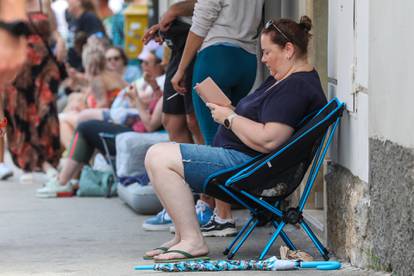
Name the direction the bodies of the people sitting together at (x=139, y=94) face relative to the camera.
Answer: to the viewer's left

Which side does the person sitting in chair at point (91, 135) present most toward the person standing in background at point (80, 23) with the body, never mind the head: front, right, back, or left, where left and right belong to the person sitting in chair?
right

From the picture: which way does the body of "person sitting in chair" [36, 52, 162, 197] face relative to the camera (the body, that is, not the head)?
to the viewer's left

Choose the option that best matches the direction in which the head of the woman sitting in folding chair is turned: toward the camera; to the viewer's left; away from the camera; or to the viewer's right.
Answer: to the viewer's left

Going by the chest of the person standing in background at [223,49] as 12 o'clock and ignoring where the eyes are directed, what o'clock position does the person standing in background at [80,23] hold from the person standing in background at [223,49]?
the person standing in background at [80,23] is roughly at 1 o'clock from the person standing in background at [223,49].

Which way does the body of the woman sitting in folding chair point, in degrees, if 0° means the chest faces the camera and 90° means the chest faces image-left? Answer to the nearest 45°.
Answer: approximately 90°
